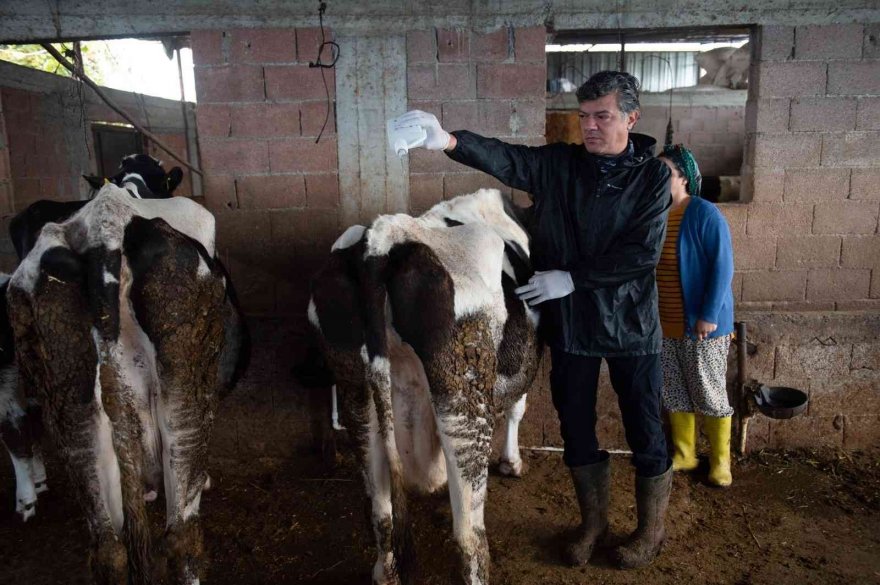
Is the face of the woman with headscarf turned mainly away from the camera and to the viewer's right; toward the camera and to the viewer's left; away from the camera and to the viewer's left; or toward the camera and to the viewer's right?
toward the camera and to the viewer's left

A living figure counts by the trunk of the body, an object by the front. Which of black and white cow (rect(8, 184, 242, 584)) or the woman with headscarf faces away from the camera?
the black and white cow

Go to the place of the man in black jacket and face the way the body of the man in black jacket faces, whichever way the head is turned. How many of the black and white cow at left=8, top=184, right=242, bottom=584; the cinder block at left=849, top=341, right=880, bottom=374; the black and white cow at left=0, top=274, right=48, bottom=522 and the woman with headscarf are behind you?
2

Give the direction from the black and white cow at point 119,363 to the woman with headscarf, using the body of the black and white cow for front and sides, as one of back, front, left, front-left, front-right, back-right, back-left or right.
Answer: right

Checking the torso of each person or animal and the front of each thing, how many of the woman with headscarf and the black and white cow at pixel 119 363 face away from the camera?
1

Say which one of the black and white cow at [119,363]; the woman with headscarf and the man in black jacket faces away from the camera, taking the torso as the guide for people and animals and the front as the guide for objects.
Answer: the black and white cow

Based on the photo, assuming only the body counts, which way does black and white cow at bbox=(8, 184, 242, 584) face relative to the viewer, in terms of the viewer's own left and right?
facing away from the viewer

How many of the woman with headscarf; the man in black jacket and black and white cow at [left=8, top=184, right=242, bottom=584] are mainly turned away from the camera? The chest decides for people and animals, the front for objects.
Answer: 1

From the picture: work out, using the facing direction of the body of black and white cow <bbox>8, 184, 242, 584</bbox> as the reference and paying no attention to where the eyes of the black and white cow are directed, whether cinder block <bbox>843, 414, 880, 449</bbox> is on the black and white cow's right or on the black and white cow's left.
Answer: on the black and white cow's right

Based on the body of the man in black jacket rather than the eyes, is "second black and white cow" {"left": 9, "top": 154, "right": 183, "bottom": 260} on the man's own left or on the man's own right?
on the man's own right
